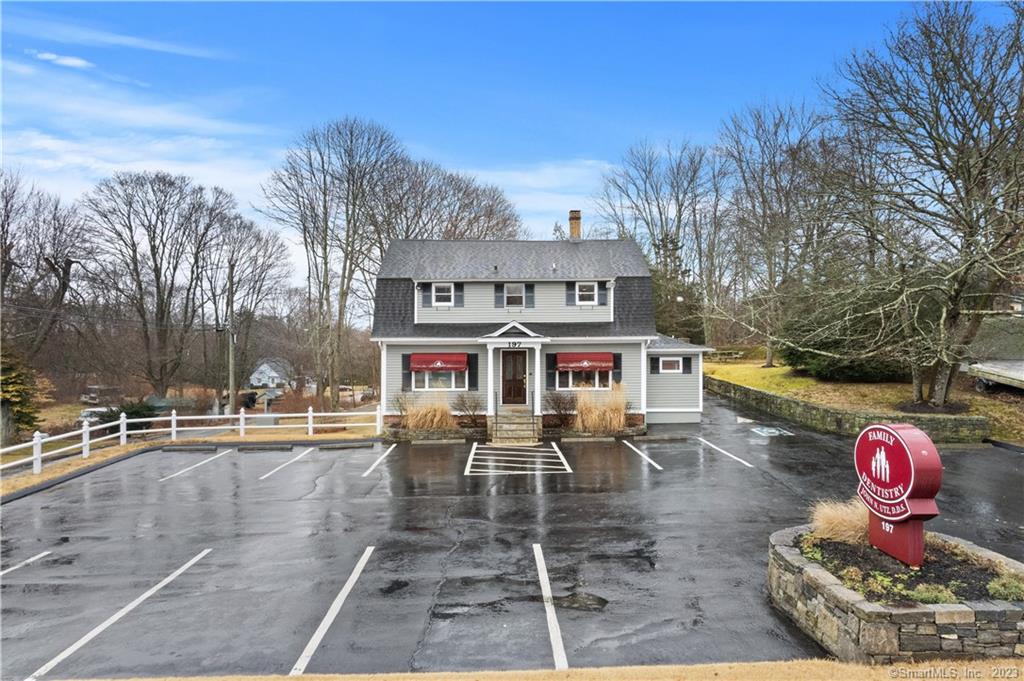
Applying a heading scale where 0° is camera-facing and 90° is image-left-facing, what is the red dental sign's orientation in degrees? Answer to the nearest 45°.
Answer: approximately 45°

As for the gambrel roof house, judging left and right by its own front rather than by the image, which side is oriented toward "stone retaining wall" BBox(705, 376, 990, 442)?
left

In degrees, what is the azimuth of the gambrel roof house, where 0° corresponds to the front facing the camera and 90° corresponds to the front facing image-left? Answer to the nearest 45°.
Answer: approximately 0°
